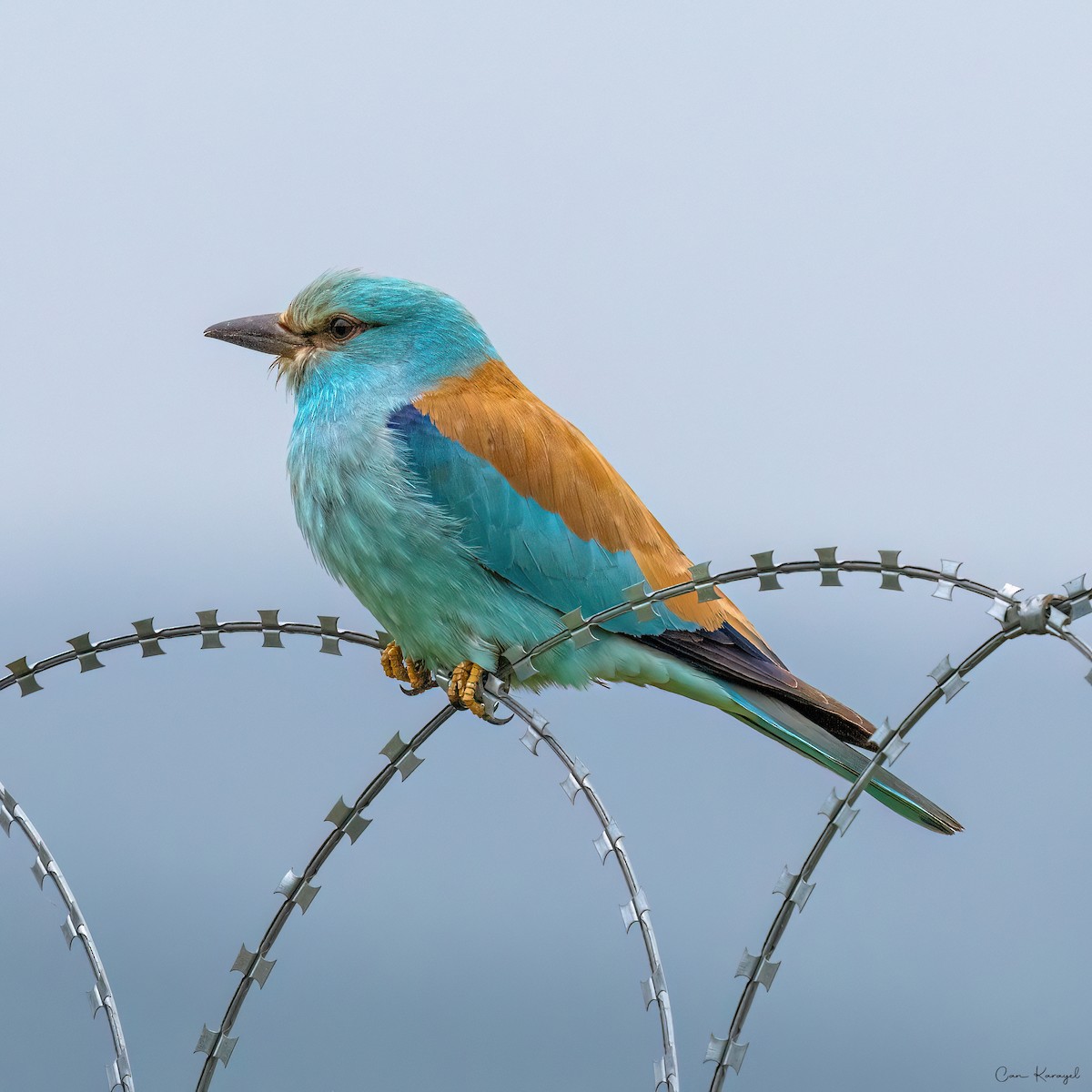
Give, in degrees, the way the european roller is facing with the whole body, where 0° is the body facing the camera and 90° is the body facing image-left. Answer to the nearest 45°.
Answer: approximately 90°
